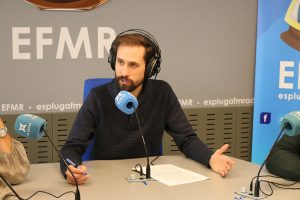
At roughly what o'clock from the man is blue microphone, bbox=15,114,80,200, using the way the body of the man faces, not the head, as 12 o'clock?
The blue microphone is roughly at 1 o'clock from the man.

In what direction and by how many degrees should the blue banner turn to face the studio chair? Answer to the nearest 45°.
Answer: approximately 45° to its right

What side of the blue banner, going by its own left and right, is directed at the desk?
front

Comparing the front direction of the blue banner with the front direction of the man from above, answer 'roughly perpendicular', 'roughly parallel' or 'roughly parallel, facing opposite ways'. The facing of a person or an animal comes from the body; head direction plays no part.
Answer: roughly parallel

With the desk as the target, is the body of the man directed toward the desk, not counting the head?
yes

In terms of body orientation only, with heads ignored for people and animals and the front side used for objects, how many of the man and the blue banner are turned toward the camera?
2

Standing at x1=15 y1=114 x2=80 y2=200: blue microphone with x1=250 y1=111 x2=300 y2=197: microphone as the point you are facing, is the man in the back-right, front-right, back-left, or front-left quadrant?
front-left

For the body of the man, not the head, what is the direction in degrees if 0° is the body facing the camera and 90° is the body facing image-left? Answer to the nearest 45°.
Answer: approximately 0°

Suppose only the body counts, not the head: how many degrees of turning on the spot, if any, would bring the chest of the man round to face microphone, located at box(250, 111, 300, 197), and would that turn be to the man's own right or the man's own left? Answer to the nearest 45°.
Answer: approximately 45° to the man's own left

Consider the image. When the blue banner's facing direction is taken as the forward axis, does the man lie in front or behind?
in front

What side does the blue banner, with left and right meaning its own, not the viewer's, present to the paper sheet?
front

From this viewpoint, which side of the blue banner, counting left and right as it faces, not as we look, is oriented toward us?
front

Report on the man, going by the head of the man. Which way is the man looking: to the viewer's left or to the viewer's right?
to the viewer's left

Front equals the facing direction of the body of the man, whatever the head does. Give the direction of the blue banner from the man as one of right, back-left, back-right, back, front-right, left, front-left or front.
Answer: back-left

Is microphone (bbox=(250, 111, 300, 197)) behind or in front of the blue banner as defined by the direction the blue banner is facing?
in front

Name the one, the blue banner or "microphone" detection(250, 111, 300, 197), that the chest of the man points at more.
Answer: the microphone
